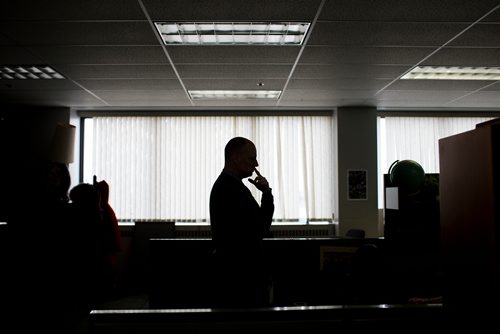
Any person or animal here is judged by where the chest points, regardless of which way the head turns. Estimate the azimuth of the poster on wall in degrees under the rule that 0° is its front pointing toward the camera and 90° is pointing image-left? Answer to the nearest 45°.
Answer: approximately 0°

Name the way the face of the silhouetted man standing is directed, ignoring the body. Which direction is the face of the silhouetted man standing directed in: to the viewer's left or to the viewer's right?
to the viewer's right

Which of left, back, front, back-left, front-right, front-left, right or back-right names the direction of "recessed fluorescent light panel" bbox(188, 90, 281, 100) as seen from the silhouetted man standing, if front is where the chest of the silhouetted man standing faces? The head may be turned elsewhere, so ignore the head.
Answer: left

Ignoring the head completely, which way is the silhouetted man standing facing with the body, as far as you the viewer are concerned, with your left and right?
facing to the right of the viewer

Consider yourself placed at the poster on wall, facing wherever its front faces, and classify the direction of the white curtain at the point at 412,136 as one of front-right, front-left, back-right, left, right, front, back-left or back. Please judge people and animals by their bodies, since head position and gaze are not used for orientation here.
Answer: back-left

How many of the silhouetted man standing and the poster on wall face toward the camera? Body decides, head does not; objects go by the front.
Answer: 1

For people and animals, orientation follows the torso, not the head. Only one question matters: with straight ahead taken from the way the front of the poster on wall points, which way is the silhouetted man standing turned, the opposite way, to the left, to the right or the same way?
to the left

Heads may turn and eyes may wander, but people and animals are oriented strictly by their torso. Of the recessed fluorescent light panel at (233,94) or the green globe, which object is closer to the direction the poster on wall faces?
the green globe
